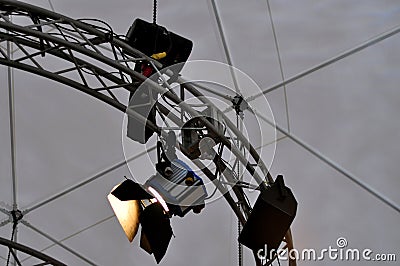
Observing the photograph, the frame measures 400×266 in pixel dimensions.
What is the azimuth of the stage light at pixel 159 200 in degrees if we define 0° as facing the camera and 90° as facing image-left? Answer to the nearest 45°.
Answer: approximately 90°

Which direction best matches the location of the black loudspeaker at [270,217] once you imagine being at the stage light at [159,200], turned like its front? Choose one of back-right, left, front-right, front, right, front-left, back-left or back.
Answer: back
